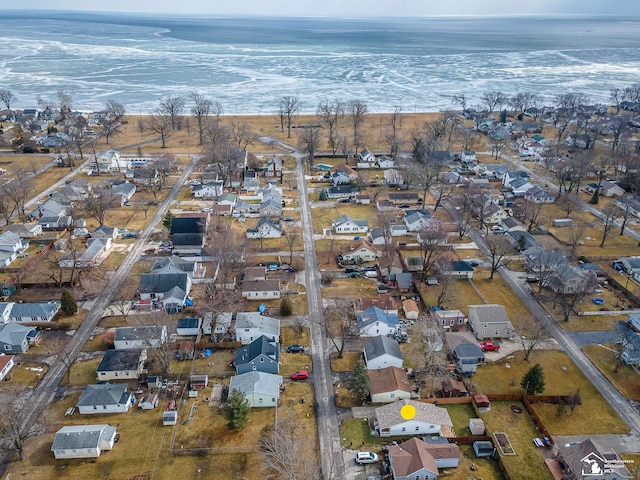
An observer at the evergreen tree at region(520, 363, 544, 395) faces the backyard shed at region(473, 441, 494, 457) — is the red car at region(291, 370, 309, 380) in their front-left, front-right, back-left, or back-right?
front-right

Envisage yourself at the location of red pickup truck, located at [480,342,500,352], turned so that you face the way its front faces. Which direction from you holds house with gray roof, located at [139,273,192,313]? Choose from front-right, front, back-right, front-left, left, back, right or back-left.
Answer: front

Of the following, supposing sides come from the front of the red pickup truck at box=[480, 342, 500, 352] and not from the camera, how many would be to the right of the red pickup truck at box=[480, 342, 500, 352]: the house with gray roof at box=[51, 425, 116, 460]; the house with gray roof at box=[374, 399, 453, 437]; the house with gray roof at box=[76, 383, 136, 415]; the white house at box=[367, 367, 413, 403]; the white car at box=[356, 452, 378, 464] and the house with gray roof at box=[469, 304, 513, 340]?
1

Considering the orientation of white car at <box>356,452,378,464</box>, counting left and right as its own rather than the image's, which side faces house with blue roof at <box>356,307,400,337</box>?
left

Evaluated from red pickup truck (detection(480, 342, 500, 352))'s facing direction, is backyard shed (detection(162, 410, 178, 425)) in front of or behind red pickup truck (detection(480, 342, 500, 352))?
in front

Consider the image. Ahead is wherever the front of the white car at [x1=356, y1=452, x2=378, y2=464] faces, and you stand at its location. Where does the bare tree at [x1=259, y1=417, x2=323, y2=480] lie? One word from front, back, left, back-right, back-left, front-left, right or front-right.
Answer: back

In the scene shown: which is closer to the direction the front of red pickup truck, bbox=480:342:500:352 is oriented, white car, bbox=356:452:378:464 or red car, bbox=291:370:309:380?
the red car

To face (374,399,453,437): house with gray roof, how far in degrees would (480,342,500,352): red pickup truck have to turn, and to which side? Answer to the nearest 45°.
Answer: approximately 90° to its left

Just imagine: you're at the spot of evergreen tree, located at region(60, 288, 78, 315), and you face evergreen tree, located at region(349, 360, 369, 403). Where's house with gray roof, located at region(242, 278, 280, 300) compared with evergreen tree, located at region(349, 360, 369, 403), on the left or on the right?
left

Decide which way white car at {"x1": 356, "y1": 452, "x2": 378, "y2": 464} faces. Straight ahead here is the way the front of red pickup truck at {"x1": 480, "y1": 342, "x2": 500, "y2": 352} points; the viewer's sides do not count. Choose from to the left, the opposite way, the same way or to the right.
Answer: the opposite way

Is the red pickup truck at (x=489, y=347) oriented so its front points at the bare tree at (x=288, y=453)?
no

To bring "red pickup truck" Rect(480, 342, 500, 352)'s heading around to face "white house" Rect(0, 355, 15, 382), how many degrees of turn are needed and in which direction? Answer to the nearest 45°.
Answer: approximately 45° to its left

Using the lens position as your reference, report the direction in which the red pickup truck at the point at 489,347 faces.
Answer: facing to the left of the viewer

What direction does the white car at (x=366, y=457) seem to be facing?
to the viewer's right

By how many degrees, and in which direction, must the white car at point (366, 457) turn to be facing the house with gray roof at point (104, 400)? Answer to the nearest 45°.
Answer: approximately 180°
